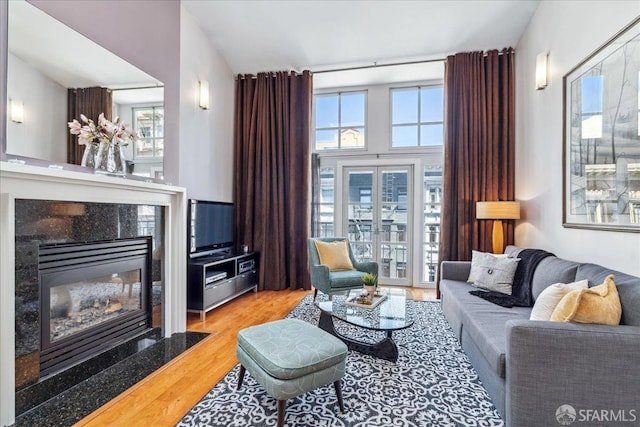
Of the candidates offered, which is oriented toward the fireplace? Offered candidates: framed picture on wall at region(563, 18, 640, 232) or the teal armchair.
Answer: the framed picture on wall

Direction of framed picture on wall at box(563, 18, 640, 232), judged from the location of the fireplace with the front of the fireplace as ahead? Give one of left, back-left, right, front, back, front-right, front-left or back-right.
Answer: front

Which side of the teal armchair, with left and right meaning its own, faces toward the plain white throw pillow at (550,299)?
front

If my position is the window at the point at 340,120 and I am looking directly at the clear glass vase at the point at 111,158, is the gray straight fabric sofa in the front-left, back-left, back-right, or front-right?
front-left

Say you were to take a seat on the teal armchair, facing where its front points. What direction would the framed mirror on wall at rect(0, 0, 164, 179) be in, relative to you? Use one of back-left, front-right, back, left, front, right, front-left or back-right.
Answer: right

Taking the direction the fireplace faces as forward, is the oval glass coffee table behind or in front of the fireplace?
in front

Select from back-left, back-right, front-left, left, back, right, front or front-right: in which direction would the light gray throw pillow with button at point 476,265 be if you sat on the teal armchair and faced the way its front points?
front-left

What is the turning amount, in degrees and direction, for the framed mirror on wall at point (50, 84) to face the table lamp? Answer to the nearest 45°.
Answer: approximately 45° to its left

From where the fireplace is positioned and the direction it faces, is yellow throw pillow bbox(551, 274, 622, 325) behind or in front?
in front

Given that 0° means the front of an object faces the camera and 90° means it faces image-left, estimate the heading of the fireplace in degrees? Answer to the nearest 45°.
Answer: approximately 315°

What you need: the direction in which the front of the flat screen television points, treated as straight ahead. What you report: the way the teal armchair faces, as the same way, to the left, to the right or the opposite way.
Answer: the same way

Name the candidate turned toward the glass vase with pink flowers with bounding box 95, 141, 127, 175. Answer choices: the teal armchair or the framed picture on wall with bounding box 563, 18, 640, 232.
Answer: the framed picture on wall

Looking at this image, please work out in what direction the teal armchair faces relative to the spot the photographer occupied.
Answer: facing the viewer and to the right of the viewer

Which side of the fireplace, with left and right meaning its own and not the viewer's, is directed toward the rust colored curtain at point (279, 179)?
left

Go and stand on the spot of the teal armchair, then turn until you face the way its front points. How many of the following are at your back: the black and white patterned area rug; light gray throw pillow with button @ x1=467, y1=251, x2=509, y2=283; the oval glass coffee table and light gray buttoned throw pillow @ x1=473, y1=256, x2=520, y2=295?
0

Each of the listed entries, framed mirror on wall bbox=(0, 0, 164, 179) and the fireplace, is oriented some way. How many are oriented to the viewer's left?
0
